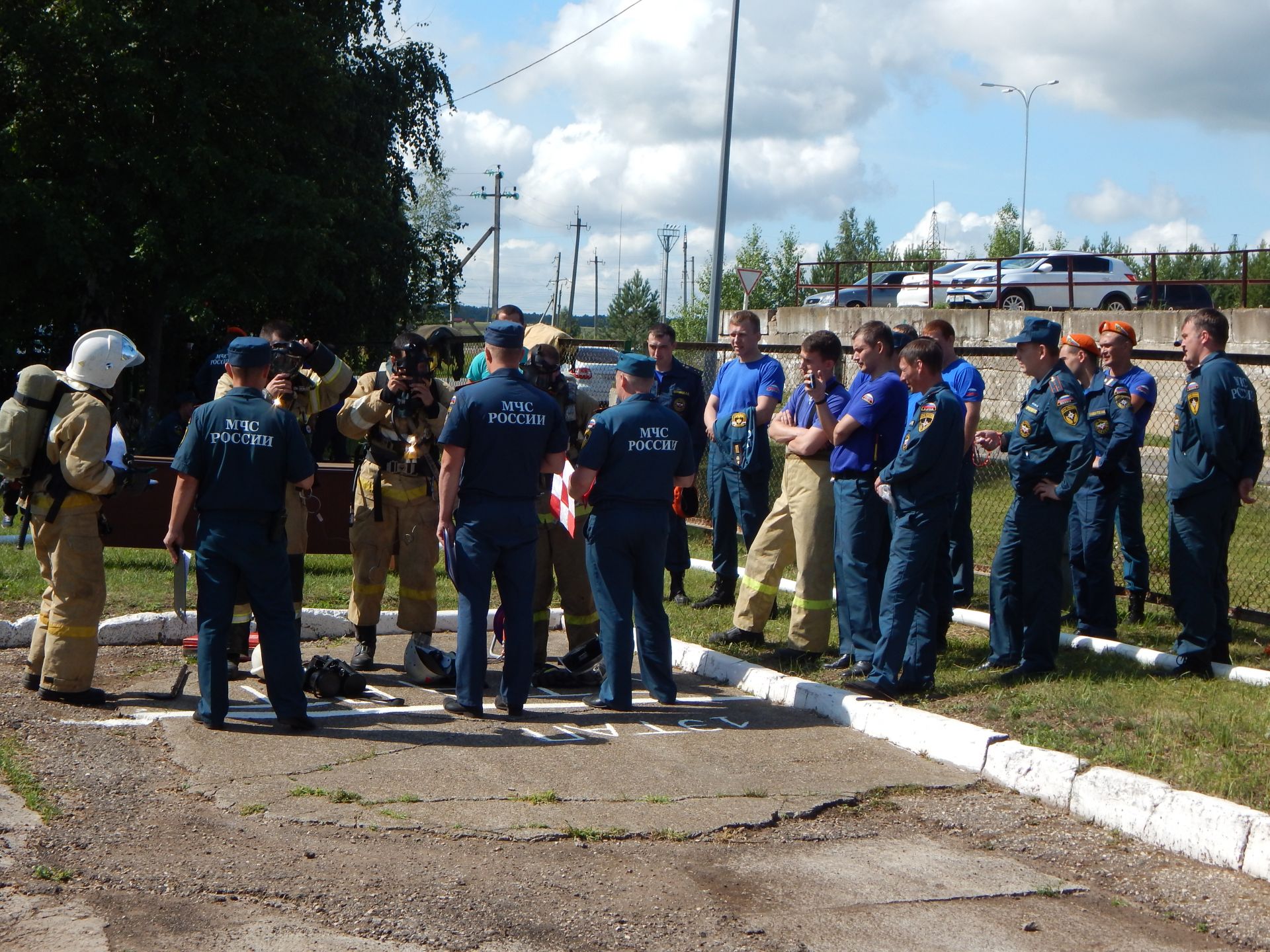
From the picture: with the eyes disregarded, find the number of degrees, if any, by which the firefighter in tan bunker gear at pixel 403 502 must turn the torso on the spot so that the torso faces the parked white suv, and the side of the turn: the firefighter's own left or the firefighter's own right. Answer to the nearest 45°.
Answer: approximately 135° to the firefighter's own left

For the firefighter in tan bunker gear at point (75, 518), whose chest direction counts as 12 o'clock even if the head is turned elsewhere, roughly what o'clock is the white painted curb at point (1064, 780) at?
The white painted curb is roughly at 1 o'clock from the firefighter in tan bunker gear.

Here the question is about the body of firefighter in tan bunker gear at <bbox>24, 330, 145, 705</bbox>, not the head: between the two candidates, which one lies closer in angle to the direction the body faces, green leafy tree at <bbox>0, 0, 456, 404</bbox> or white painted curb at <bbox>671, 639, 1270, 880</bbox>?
the white painted curb

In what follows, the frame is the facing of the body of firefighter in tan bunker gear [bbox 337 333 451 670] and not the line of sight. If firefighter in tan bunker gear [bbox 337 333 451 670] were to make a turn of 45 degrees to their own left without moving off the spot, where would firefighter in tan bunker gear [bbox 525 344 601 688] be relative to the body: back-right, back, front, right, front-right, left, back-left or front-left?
front-left

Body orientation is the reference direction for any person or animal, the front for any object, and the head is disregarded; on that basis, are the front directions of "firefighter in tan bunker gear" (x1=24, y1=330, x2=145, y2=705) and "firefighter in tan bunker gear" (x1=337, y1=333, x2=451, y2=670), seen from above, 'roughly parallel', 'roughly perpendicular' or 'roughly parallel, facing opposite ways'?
roughly perpendicular

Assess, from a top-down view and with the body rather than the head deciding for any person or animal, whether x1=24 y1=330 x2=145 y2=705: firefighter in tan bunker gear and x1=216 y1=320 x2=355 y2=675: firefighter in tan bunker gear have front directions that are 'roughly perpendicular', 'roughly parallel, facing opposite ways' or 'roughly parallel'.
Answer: roughly perpendicular

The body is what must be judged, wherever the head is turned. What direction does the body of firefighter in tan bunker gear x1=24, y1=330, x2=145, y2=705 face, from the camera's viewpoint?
to the viewer's right

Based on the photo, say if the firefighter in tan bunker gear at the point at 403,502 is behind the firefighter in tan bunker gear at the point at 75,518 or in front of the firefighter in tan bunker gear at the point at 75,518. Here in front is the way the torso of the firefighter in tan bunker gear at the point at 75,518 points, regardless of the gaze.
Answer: in front

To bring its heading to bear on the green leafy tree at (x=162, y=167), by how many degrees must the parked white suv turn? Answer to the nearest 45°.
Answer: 0° — it already faces it

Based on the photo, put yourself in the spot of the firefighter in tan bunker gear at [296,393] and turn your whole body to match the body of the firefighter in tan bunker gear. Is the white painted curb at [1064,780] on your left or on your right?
on your left
